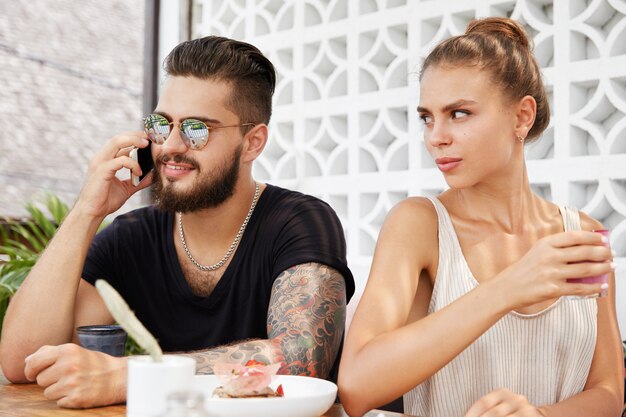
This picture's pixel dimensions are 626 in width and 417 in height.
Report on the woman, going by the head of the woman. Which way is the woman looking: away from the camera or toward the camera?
toward the camera

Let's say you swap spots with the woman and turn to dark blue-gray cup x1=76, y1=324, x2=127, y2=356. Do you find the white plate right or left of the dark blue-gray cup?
left

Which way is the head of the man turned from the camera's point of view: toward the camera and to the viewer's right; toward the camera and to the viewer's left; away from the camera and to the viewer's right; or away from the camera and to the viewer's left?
toward the camera and to the viewer's left

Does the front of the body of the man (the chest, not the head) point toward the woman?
no

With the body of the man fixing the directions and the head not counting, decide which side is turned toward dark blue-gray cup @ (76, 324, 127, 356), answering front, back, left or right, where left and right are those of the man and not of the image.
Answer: front

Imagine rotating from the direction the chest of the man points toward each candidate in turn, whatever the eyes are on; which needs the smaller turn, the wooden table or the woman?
the wooden table

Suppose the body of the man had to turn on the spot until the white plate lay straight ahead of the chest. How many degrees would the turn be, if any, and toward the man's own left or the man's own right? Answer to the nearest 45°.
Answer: approximately 45° to the man's own left

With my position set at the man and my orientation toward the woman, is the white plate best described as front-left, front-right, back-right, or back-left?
front-right

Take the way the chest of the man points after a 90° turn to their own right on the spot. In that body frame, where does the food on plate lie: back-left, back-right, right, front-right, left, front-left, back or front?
back-left

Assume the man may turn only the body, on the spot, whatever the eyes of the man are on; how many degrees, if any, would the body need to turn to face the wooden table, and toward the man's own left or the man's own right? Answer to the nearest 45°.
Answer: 0° — they already face it

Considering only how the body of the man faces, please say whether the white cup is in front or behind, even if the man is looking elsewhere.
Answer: in front

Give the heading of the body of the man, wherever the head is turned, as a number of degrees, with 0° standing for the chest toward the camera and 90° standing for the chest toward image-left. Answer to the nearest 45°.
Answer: approximately 45°
